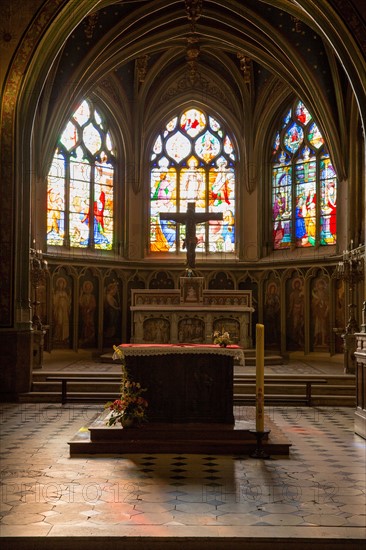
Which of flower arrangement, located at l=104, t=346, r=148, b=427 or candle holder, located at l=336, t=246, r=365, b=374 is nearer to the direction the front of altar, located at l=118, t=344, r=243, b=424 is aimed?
the flower arrangement

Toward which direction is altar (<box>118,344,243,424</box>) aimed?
toward the camera

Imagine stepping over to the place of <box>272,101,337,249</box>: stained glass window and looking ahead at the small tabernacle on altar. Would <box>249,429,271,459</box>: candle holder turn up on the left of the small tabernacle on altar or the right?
left

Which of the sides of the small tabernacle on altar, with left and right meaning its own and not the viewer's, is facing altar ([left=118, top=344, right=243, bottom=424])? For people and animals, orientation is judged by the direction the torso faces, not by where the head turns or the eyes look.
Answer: front

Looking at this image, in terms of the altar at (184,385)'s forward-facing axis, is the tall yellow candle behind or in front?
in front

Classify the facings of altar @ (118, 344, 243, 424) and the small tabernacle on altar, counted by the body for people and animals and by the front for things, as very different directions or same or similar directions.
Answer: same or similar directions

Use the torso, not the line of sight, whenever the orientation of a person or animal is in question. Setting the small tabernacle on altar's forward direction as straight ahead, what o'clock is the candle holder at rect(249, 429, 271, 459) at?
The candle holder is roughly at 12 o'clock from the small tabernacle on altar.

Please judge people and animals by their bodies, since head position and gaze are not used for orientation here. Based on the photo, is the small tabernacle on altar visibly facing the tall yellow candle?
yes

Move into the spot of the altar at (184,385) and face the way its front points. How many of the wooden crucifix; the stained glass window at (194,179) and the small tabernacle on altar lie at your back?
3

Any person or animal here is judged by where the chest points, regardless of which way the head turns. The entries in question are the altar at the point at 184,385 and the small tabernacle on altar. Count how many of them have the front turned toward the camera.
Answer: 2

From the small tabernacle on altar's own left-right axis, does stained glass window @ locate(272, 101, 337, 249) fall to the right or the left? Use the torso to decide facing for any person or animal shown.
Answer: on its left

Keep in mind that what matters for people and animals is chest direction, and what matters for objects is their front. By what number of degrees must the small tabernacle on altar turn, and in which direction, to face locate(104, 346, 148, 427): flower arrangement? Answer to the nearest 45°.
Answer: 0° — it already faces it

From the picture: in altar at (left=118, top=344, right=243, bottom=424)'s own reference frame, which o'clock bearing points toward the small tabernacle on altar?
The small tabernacle on altar is roughly at 6 o'clock from the altar.

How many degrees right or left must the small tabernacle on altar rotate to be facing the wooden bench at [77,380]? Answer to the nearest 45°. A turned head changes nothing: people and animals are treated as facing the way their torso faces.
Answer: approximately 45° to its right

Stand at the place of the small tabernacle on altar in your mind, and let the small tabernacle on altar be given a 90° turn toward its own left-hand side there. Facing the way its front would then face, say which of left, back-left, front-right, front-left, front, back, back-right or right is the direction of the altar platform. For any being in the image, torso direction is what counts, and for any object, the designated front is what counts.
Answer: right

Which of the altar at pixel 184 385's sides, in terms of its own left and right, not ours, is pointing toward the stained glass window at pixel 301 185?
back

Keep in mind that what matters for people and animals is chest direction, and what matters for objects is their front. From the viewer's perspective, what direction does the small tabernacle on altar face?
toward the camera

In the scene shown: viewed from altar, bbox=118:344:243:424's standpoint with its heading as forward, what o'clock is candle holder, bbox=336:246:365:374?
The candle holder is roughly at 7 o'clock from the altar.
